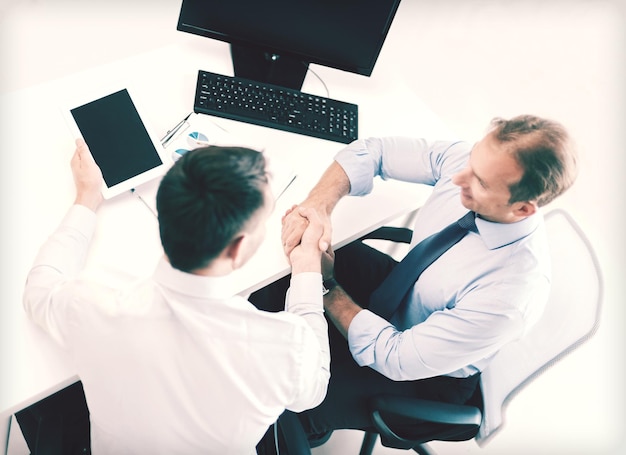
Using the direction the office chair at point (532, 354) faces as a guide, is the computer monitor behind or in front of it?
in front

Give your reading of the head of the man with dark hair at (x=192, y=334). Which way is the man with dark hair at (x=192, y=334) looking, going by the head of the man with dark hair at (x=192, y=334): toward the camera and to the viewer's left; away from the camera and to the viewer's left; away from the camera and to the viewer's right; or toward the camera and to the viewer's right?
away from the camera and to the viewer's right

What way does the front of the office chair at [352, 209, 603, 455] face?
to the viewer's left

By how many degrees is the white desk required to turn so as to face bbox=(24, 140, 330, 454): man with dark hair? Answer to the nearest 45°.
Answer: approximately 45° to its right

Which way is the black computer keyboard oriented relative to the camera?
toward the camera

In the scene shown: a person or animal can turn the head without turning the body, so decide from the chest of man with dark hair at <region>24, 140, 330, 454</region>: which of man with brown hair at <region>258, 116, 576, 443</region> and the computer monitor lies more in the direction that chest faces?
the computer monitor

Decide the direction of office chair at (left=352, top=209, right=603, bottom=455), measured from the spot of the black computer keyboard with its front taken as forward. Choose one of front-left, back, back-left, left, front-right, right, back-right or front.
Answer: front-left

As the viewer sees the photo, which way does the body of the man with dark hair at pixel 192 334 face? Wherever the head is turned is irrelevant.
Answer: away from the camera

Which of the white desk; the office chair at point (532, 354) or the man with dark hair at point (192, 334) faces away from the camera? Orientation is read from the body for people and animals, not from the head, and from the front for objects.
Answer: the man with dark hair

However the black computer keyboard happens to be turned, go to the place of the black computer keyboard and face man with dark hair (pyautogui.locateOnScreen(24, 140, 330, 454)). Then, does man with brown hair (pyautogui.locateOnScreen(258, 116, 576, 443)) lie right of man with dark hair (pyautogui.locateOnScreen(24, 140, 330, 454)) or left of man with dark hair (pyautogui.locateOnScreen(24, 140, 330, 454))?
left

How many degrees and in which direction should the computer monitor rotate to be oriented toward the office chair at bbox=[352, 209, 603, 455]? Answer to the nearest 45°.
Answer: approximately 45° to its left

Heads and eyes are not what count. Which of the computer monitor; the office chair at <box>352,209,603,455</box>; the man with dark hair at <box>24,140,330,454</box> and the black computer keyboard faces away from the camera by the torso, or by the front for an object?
the man with dark hair

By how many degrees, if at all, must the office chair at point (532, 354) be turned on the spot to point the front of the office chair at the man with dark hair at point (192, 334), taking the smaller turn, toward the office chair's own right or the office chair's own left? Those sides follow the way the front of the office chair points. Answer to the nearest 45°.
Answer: approximately 45° to the office chair's own left
